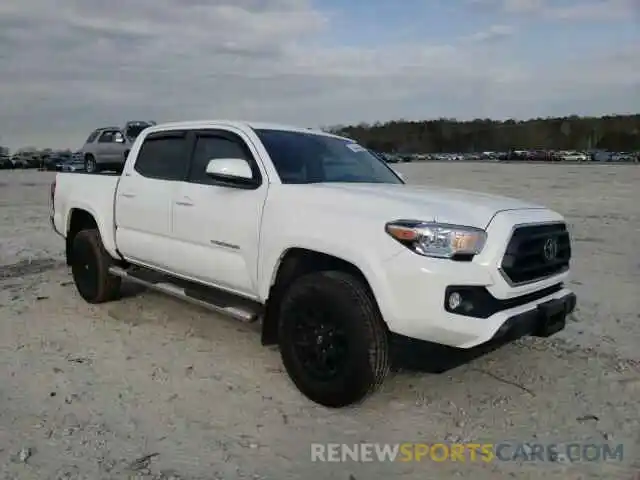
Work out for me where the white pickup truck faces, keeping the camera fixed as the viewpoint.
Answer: facing the viewer and to the right of the viewer

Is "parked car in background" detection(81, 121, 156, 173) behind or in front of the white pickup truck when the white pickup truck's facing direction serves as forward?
behind
